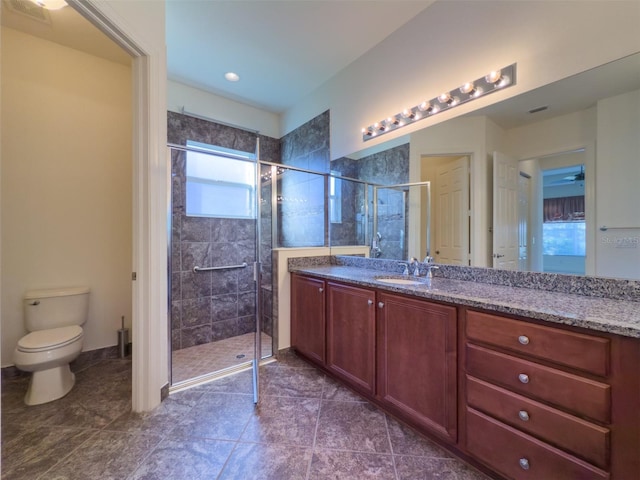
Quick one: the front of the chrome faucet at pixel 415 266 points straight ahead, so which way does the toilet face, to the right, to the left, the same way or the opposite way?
to the left

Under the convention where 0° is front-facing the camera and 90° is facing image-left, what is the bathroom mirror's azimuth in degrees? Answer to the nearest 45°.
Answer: approximately 45°

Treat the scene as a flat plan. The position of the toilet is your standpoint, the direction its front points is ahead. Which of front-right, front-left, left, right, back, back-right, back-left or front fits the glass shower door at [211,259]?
back-left

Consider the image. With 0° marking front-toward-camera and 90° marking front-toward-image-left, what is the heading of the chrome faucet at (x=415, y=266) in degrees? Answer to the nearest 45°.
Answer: approximately 45°

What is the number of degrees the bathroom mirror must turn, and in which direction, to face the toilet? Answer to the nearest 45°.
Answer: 0° — it already faces it

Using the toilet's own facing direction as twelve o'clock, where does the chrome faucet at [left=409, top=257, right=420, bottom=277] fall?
The chrome faucet is roughly at 9 o'clock from the toilet.

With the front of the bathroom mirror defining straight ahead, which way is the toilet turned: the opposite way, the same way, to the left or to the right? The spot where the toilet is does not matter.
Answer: to the left

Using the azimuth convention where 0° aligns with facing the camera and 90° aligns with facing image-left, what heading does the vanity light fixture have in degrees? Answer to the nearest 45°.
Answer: approximately 45°

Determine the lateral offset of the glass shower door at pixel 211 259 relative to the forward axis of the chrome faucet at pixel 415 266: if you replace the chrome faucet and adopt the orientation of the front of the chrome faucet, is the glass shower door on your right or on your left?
on your right

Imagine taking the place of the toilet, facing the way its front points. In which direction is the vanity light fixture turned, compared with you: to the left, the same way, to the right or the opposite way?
to the right
